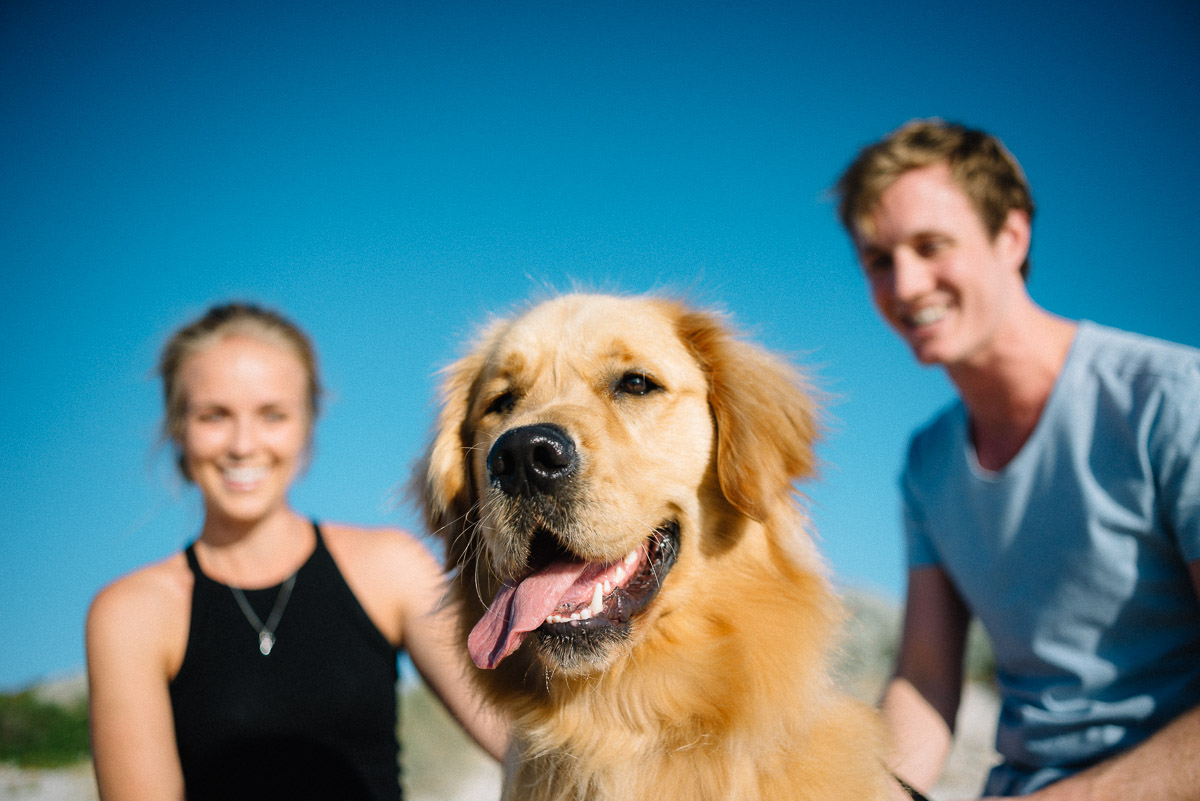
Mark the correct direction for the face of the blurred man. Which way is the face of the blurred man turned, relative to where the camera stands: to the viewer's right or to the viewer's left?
to the viewer's left

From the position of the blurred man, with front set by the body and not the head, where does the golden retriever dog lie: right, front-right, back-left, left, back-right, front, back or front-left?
front

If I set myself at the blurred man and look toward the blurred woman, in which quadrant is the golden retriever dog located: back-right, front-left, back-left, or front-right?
front-left

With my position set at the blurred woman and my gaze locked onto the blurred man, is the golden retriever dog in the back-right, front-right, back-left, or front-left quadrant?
front-right

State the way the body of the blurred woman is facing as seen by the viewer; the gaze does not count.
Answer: toward the camera

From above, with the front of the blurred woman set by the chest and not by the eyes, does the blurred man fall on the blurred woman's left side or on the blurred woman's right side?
on the blurred woman's left side

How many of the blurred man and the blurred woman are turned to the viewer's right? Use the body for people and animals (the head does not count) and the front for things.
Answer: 0

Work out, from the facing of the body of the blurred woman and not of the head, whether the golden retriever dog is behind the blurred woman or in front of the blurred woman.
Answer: in front

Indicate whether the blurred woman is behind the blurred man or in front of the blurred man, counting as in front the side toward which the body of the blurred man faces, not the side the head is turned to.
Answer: in front

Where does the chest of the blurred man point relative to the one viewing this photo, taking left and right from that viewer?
facing the viewer and to the left of the viewer
